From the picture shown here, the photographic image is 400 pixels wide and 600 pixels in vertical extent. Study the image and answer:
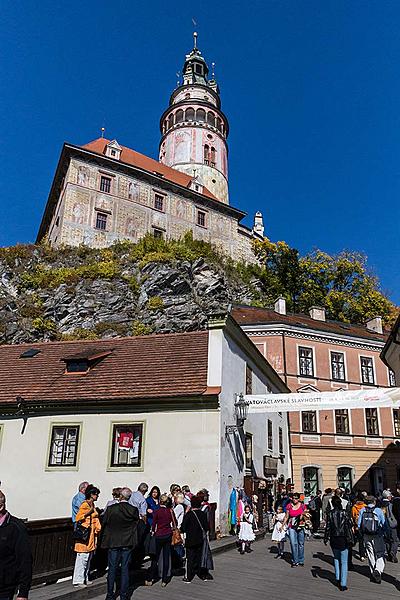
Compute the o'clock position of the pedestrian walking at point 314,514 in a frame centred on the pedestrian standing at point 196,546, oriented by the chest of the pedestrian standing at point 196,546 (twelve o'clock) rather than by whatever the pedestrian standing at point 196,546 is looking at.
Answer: the pedestrian walking at point 314,514 is roughly at 1 o'clock from the pedestrian standing at point 196,546.

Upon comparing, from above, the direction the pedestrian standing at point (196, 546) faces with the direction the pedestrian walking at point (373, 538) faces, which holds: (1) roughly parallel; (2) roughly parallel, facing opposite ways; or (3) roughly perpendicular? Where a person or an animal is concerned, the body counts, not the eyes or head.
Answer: roughly parallel

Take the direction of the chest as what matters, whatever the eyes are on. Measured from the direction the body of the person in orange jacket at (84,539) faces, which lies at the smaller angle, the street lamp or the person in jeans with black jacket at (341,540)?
the person in jeans with black jacket

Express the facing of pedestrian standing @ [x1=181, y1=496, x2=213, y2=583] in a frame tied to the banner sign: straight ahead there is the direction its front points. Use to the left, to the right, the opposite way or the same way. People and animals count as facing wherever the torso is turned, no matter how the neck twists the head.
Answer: the opposite way

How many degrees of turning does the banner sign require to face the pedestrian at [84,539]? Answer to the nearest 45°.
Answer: approximately 45° to its right

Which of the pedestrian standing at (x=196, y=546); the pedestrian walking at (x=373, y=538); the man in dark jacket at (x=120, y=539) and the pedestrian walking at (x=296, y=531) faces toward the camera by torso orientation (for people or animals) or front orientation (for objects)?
the pedestrian walking at (x=296, y=531)

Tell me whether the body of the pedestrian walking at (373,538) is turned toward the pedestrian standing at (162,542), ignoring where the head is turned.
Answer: no

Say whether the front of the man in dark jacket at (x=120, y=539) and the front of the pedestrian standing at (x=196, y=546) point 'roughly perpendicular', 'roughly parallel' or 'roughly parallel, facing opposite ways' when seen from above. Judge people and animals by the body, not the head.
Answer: roughly parallel

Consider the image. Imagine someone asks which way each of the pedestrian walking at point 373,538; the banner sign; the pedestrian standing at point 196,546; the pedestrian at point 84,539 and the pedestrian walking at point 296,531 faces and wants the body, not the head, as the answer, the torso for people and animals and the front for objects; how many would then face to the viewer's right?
1

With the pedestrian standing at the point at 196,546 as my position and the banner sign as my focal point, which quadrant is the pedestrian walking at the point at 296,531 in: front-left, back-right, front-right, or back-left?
front-right

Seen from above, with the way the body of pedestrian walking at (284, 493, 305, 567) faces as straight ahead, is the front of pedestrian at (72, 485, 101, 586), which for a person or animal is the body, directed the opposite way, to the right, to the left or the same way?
to the left

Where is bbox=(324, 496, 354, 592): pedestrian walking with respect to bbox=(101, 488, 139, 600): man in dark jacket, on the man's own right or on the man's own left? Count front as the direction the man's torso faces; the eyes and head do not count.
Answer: on the man's own right

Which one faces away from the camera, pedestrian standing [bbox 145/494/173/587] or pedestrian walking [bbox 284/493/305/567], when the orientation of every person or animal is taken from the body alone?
pedestrian standing [bbox 145/494/173/587]

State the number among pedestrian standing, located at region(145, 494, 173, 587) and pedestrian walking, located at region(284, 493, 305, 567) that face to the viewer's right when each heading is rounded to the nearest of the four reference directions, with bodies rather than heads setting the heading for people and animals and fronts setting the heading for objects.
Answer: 0

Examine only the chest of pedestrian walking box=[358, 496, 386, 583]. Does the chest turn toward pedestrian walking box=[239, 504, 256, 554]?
no

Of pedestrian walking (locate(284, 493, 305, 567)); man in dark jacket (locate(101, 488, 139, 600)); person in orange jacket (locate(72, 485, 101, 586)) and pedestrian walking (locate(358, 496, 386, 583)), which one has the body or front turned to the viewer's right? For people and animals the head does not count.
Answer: person in orange jacket (locate(72, 485, 101, 586))

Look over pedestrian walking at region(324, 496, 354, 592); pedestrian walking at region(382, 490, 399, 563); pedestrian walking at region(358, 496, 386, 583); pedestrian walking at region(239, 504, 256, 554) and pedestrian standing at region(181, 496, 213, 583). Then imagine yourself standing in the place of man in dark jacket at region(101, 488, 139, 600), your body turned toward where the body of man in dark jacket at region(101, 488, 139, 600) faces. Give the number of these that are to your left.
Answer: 0

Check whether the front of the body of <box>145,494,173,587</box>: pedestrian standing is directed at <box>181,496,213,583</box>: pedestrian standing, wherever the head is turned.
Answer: no

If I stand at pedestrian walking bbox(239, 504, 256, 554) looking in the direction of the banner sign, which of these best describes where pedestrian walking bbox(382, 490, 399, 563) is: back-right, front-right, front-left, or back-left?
front-right

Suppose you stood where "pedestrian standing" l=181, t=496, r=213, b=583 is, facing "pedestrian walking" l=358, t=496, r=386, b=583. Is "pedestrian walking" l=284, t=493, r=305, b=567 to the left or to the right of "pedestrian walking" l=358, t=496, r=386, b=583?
left

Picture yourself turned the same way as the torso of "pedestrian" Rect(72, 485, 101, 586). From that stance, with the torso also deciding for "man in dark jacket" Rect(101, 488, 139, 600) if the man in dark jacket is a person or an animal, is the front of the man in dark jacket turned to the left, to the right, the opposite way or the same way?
to the left

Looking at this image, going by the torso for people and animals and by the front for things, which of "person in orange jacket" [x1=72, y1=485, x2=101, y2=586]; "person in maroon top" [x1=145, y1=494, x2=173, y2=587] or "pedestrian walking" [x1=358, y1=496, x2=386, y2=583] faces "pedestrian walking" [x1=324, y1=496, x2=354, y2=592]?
"person in orange jacket" [x1=72, y1=485, x2=101, y2=586]
